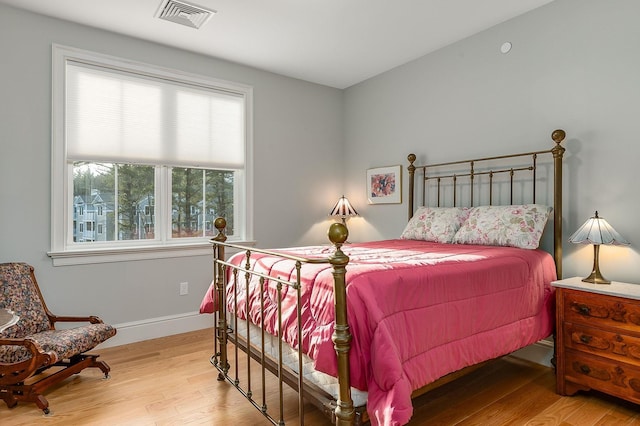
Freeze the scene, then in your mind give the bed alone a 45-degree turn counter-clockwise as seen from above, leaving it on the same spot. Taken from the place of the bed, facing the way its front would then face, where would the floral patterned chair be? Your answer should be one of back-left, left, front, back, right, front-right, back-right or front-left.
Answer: right

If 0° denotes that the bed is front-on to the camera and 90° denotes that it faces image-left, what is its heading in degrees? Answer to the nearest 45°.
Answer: approximately 45°

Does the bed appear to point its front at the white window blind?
no

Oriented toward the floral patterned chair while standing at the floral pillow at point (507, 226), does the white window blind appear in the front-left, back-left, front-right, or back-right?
front-right

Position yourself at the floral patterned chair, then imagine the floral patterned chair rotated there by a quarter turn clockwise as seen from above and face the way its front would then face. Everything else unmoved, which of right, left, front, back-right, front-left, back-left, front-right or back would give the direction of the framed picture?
back-left

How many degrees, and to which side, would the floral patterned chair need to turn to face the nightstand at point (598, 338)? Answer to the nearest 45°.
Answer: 0° — it already faces it

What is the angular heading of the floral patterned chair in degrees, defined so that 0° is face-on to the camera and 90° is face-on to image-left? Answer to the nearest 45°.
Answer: approximately 315°

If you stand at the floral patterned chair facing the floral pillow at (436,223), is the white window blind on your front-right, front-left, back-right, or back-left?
front-left

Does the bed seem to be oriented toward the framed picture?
no
